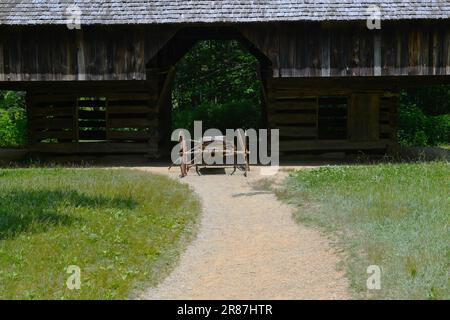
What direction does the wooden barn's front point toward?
toward the camera

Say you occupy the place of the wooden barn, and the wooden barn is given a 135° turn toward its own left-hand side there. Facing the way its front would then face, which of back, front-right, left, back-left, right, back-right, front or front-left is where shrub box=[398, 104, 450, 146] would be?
front
